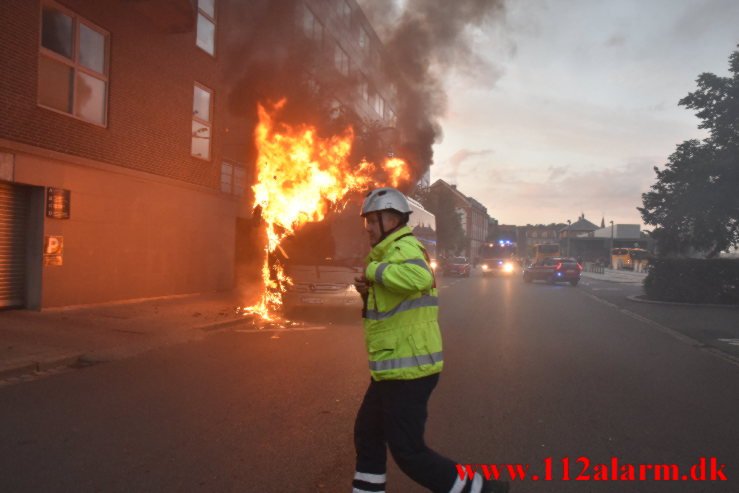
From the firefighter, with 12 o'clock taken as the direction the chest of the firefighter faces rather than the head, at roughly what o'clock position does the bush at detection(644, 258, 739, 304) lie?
The bush is roughly at 4 o'clock from the firefighter.

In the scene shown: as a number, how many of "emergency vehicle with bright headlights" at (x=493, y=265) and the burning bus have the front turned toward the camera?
2

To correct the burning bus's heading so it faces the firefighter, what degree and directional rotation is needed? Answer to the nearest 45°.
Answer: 0° — it already faces them

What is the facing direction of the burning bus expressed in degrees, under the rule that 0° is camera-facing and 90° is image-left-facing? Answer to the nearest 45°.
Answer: approximately 0°

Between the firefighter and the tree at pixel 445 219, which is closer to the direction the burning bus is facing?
the firefighter

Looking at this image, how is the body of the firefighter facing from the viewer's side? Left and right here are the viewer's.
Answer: facing to the left of the viewer
